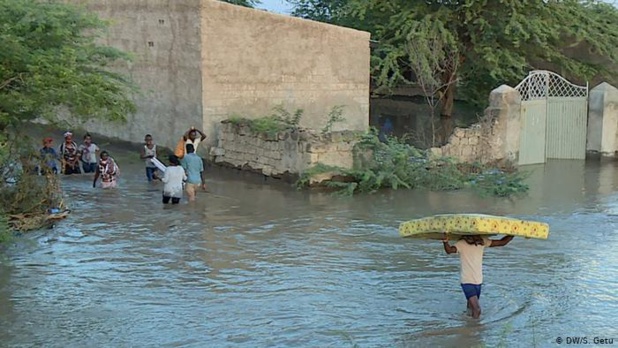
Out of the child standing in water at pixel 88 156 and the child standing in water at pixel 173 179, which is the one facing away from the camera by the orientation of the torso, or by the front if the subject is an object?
the child standing in water at pixel 173 179

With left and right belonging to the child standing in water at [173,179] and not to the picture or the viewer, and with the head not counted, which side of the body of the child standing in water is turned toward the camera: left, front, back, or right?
back

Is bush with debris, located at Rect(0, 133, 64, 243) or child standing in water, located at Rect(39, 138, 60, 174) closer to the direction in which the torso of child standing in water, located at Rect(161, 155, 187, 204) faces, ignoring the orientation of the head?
the child standing in water

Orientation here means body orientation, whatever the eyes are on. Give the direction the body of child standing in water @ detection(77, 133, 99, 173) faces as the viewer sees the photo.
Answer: toward the camera

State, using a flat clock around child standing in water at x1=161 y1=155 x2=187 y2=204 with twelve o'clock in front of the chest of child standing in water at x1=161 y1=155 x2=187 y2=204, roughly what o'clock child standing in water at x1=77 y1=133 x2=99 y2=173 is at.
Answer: child standing in water at x1=77 y1=133 x2=99 y2=173 is roughly at 11 o'clock from child standing in water at x1=161 y1=155 x2=187 y2=204.

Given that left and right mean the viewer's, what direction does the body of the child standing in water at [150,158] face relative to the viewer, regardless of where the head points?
facing the viewer

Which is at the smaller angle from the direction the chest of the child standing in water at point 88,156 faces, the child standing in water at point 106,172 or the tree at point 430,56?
the child standing in water

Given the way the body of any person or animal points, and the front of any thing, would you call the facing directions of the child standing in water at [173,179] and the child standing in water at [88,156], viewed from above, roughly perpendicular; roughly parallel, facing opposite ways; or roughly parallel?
roughly parallel, facing opposite ways

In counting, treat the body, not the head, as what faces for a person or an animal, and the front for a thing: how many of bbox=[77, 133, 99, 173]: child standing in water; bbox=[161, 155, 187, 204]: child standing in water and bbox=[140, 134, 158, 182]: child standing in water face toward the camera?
2

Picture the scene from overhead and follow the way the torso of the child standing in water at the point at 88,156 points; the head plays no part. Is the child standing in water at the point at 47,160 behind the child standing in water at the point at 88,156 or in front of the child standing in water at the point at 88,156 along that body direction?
in front

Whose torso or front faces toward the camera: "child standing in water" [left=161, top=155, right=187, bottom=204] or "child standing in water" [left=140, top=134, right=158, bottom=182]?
"child standing in water" [left=140, top=134, right=158, bottom=182]

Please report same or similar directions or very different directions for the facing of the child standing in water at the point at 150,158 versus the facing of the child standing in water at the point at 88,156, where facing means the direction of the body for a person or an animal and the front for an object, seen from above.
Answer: same or similar directions

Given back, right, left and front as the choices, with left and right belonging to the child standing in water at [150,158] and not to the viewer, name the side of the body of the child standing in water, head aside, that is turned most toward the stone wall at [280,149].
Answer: left

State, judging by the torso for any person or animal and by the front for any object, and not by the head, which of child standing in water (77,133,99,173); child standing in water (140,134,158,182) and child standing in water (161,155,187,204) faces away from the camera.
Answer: child standing in water (161,155,187,204)
